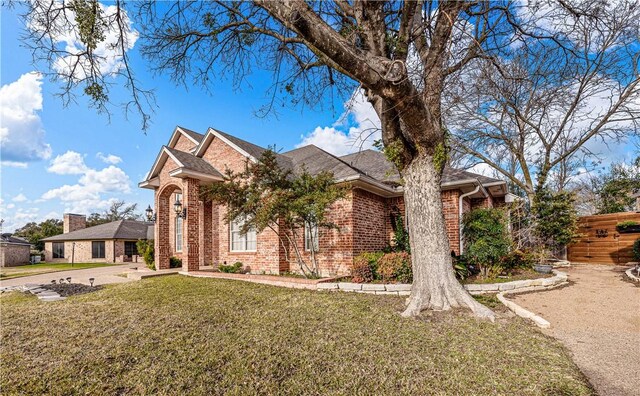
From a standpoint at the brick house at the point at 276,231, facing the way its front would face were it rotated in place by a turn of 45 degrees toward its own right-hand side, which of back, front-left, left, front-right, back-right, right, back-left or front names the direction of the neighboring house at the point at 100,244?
front-right

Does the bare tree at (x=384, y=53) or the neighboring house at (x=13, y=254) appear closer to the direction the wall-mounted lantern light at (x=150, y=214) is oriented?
the neighboring house

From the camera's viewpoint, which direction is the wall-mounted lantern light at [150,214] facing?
to the viewer's left

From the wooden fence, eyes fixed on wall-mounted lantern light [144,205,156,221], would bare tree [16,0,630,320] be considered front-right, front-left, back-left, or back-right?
front-left

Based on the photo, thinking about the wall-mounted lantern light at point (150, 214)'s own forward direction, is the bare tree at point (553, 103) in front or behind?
behind

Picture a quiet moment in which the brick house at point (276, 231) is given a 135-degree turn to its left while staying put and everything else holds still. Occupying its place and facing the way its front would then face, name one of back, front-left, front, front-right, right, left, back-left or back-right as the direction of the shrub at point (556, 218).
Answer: front

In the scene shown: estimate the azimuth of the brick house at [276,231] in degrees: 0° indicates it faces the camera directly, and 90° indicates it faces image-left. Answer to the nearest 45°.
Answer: approximately 45°

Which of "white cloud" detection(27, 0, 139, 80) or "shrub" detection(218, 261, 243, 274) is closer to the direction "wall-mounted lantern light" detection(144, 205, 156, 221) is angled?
the white cloud

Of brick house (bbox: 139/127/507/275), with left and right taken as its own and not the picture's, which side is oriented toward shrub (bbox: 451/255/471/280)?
left

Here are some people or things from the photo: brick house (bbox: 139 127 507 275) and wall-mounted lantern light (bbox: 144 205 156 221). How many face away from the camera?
0
